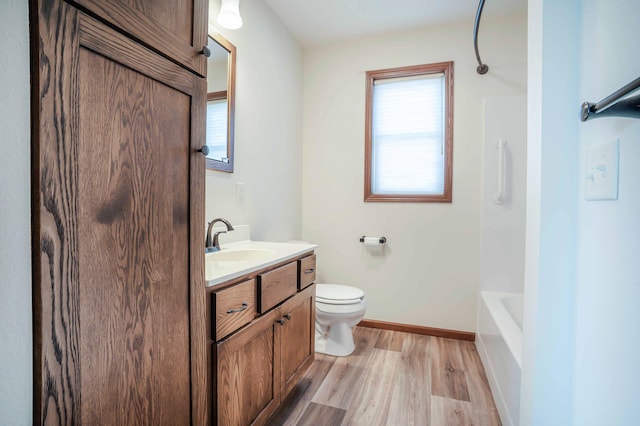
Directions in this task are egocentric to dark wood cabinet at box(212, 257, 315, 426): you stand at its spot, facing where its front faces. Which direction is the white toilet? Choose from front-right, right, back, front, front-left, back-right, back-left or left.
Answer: left

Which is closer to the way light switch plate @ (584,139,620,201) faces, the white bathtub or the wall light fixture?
the wall light fixture

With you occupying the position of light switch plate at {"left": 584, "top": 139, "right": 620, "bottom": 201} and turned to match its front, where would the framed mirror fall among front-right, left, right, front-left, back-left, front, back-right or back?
front-right

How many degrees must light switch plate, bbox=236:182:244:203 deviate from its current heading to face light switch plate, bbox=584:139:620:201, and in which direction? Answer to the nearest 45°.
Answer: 0° — it already faces it

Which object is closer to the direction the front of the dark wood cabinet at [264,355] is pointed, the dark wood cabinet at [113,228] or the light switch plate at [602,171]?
the light switch plate

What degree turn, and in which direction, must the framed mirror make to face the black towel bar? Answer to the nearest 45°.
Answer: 0° — it already faces it

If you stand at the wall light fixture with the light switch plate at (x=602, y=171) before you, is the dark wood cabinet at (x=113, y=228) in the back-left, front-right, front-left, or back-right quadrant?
front-right

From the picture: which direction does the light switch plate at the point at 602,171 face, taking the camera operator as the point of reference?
facing the viewer and to the left of the viewer

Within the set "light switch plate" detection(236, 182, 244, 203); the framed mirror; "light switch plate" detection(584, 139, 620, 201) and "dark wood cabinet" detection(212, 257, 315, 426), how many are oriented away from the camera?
0

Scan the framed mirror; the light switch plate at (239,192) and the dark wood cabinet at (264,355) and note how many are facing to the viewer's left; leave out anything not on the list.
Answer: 0

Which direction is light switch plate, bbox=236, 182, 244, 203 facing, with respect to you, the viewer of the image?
facing the viewer and to the right of the viewer

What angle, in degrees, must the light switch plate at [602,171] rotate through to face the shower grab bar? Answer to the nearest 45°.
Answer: approximately 135° to its right
